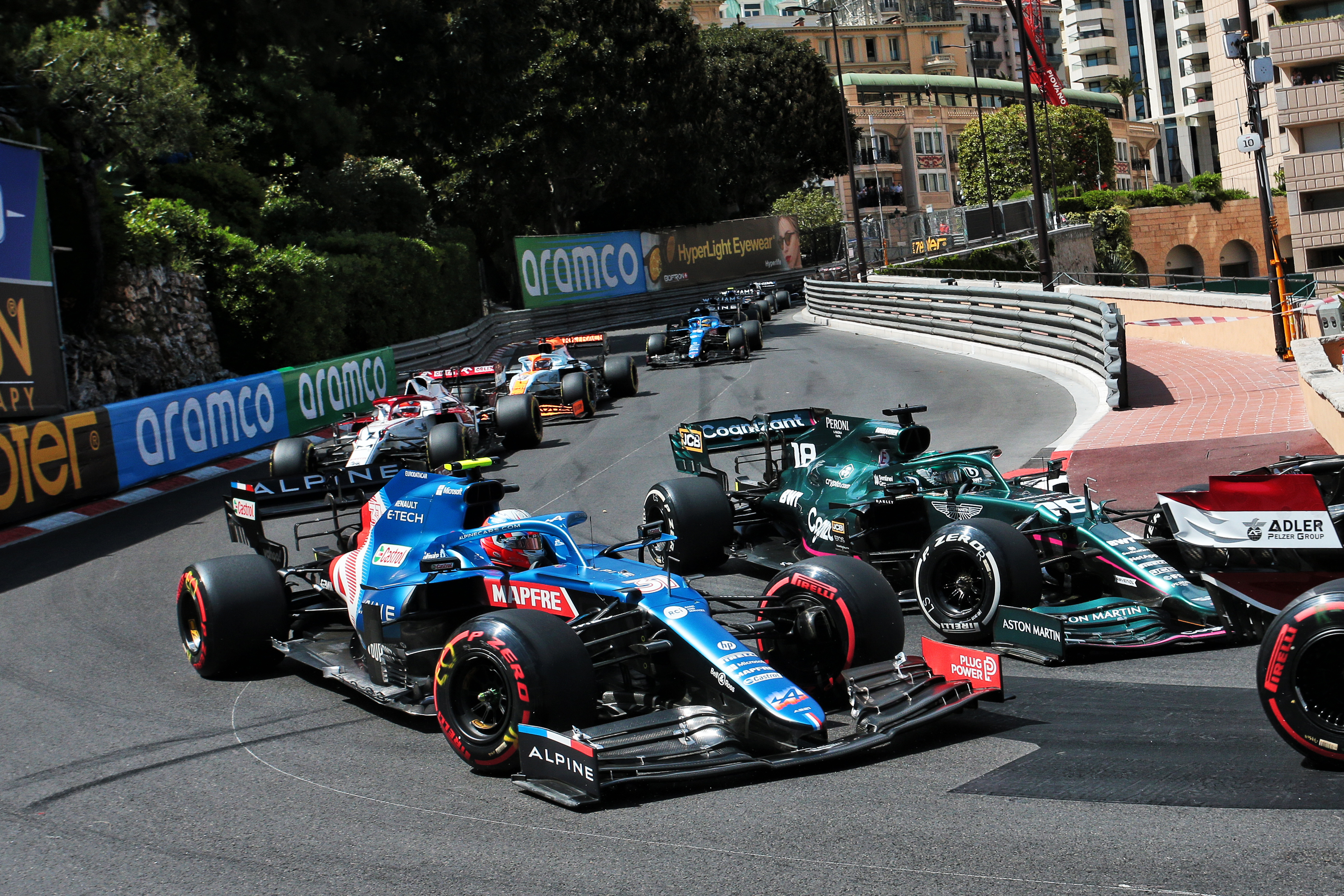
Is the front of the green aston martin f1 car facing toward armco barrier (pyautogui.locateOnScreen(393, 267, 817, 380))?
no

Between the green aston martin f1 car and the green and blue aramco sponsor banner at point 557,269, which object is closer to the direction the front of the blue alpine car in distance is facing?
the green aston martin f1 car

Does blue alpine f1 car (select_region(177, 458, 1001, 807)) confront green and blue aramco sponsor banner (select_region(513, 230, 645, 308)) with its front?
no

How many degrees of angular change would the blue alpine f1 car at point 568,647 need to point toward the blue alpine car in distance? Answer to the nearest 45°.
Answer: approximately 135° to its left

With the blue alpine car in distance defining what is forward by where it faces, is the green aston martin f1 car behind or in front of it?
in front

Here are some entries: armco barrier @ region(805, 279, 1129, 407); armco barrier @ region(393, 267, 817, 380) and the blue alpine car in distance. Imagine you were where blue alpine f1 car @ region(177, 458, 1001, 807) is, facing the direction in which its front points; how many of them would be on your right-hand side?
0

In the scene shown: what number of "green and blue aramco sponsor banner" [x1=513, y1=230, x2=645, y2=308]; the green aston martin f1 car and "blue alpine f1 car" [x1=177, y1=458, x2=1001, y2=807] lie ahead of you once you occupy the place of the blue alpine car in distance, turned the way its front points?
2

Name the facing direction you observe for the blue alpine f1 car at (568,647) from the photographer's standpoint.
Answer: facing the viewer and to the right of the viewer

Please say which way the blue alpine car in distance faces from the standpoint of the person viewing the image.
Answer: facing the viewer

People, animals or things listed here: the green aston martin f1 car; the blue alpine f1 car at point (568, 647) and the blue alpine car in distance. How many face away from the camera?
0

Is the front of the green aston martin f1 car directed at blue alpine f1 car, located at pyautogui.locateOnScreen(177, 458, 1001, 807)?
no

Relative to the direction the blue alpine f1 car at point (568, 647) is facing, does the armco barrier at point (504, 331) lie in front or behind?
behind

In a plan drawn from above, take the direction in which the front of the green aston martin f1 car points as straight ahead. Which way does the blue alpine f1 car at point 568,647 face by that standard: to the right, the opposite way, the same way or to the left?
the same way

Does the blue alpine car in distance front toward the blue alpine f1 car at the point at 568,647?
yes
